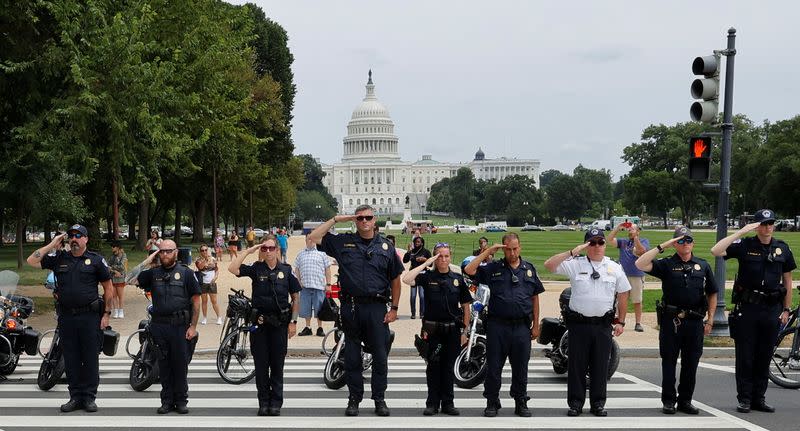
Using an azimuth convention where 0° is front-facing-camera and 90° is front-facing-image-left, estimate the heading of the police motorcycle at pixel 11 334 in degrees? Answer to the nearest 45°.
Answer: approximately 45°

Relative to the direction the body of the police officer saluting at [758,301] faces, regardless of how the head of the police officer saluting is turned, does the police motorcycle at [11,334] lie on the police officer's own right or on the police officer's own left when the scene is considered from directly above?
on the police officer's own right

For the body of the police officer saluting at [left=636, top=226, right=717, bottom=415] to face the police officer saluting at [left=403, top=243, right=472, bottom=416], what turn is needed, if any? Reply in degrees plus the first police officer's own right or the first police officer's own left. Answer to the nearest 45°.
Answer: approximately 90° to the first police officer's own right

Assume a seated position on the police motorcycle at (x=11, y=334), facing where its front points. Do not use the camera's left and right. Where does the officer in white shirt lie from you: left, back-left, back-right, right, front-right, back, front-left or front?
left

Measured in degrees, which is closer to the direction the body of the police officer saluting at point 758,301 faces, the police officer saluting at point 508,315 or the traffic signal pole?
the police officer saluting
